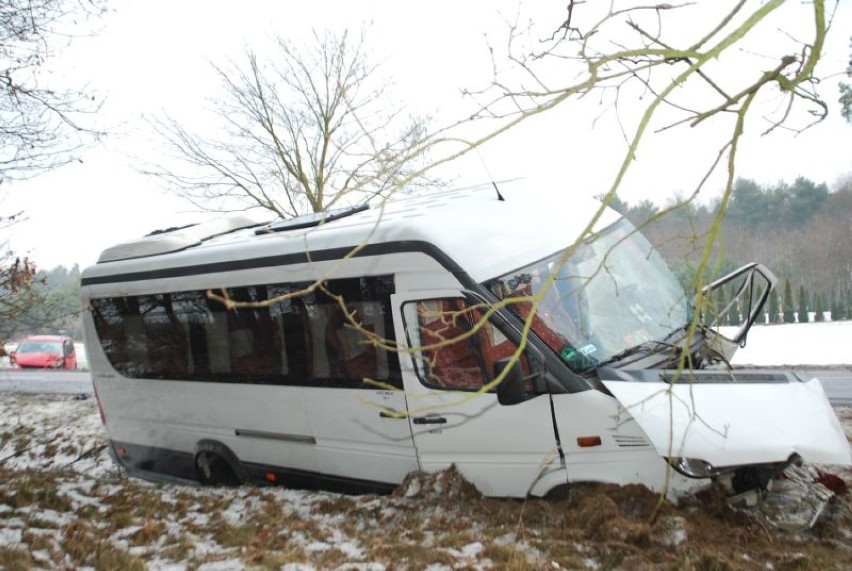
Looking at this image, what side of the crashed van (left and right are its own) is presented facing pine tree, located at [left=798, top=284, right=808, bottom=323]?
left

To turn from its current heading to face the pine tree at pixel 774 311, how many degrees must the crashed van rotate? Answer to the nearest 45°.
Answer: approximately 90° to its left

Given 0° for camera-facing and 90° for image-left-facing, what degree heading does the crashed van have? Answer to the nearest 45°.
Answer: approximately 315°

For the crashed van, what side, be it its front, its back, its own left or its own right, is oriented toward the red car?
back

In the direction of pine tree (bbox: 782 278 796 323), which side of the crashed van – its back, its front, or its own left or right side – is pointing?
left

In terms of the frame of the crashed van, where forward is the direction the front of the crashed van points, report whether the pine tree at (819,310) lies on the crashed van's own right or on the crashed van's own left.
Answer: on the crashed van's own left
